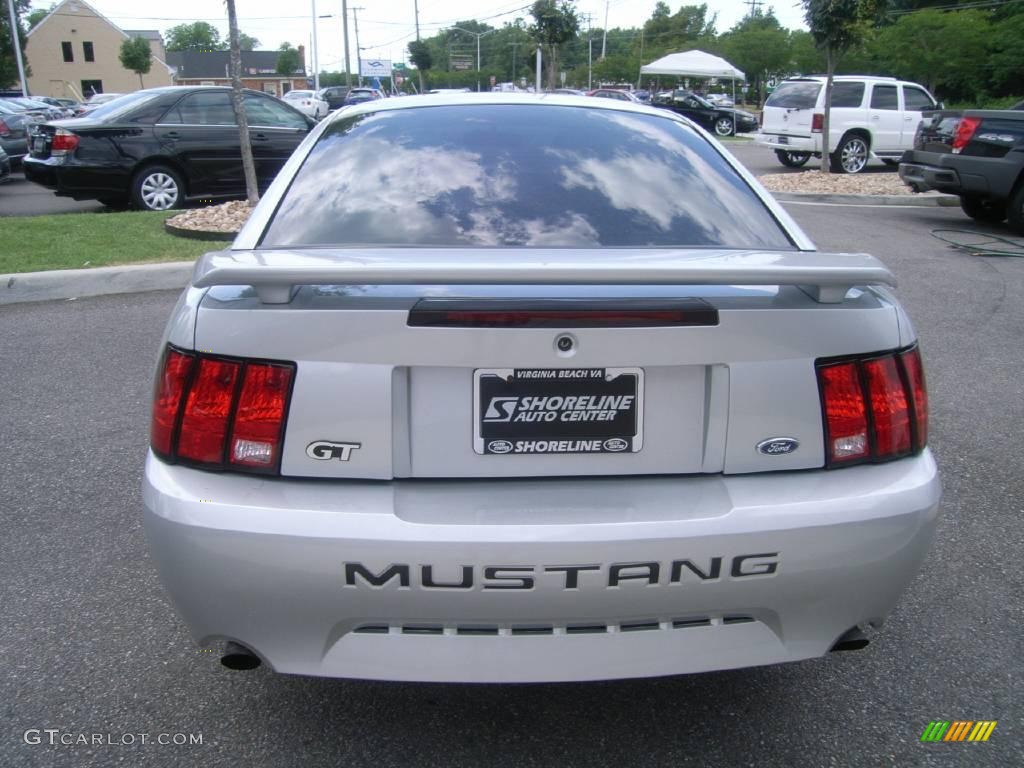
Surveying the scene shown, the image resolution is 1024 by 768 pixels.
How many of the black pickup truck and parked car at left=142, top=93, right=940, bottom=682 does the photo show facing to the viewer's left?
0

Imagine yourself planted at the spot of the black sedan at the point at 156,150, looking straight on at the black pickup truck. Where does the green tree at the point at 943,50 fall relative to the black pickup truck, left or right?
left

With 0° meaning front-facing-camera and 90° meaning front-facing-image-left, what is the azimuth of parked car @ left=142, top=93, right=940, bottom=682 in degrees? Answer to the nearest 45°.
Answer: approximately 180°

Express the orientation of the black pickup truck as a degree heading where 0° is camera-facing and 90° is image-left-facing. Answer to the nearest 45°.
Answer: approximately 225°

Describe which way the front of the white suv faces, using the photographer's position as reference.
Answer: facing away from the viewer and to the right of the viewer

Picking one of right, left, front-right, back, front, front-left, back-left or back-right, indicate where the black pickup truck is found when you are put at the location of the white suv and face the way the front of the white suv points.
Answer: back-right

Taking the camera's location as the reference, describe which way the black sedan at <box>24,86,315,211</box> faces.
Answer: facing away from the viewer and to the right of the viewer

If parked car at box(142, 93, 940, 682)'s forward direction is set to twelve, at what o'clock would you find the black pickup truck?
The black pickup truck is roughly at 1 o'clock from the parked car.
